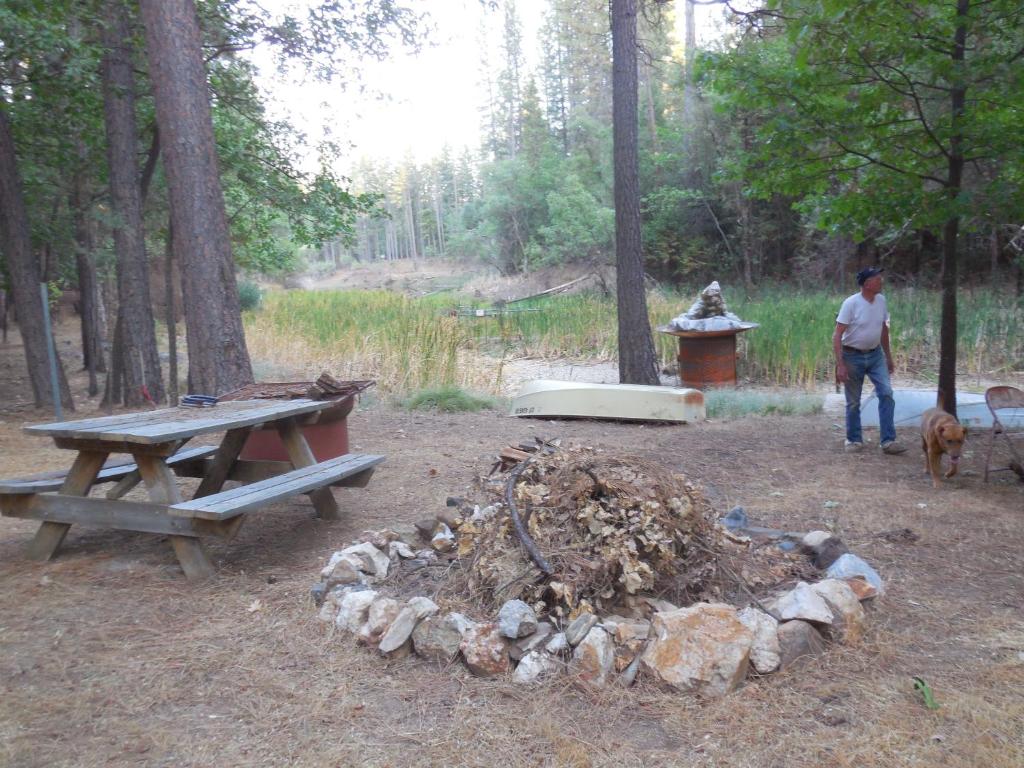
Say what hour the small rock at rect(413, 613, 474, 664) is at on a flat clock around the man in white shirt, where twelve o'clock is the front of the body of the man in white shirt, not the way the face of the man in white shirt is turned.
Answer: The small rock is roughly at 2 o'clock from the man in white shirt.

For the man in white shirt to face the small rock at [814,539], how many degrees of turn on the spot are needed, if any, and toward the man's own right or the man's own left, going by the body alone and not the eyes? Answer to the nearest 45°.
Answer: approximately 45° to the man's own right

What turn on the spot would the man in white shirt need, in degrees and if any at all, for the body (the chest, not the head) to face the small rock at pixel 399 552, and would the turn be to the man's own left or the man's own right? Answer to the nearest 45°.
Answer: approximately 90° to the man's own right

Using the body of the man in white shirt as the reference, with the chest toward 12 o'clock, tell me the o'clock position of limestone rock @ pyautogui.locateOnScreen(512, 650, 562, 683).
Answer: The limestone rock is roughly at 2 o'clock from the man in white shirt.

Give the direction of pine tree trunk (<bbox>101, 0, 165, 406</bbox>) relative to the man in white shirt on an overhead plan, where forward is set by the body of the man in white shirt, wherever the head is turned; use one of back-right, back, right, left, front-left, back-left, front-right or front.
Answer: back-right

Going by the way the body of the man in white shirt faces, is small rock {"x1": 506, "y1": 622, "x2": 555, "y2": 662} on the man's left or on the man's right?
on the man's right

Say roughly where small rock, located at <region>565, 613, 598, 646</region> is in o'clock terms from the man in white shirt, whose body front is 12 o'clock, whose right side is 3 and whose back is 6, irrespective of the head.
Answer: The small rock is roughly at 2 o'clock from the man in white shirt.

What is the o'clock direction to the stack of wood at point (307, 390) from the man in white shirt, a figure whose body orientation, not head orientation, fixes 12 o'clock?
The stack of wood is roughly at 3 o'clock from the man in white shirt.

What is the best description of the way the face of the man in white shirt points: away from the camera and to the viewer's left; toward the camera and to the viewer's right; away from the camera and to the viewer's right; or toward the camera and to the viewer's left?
toward the camera and to the viewer's right

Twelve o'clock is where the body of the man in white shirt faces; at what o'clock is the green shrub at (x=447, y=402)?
The green shrub is roughly at 5 o'clock from the man in white shirt.

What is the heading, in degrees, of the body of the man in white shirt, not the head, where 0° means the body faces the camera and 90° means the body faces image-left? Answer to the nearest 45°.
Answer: approximately 315°
